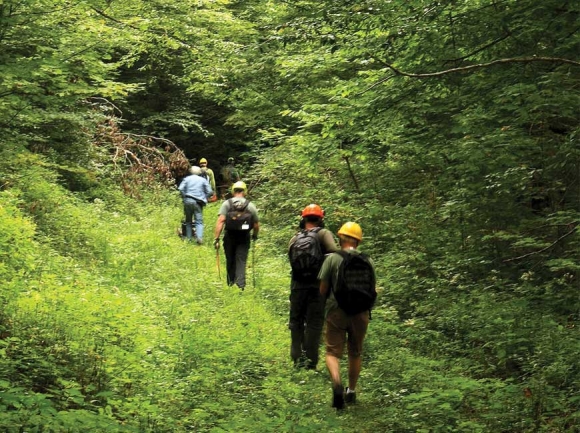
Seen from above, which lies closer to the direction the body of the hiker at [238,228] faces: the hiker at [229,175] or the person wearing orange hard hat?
the hiker

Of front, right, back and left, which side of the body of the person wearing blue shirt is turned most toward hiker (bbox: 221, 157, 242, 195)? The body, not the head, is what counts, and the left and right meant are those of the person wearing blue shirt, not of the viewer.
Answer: front

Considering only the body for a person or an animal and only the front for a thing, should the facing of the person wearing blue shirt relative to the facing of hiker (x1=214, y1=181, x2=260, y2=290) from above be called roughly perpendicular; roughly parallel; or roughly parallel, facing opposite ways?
roughly parallel

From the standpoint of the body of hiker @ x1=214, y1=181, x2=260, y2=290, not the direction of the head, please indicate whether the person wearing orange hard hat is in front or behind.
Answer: behind

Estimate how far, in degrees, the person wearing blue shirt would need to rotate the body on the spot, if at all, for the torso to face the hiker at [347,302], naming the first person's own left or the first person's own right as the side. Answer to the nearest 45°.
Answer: approximately 180°

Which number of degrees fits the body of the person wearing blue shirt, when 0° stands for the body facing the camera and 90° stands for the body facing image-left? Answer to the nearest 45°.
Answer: approximately 180°

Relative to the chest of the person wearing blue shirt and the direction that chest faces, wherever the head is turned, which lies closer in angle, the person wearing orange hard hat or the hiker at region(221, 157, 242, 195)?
the hiker

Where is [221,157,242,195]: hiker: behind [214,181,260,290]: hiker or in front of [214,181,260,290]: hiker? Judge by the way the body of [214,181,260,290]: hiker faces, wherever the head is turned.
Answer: in front

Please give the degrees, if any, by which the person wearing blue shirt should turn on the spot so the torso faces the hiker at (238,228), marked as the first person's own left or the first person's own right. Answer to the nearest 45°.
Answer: approximately 180°

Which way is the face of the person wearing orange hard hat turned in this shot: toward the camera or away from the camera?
away from the camera

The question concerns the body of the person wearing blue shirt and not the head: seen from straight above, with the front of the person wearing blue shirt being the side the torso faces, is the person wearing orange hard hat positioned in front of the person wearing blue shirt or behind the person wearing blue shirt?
behind

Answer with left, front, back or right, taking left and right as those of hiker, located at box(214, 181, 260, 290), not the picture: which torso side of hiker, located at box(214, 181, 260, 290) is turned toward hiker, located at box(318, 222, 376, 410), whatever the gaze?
back

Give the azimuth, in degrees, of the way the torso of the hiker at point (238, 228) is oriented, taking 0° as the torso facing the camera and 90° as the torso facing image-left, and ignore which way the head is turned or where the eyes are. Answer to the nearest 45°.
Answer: approximately 180°
